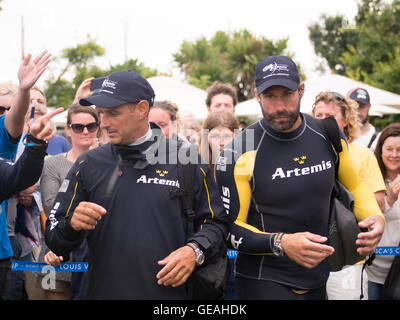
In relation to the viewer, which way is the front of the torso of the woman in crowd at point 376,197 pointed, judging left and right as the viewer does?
facing the viewer and to the left of the viewer

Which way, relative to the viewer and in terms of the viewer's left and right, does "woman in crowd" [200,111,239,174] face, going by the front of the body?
facing the viewer

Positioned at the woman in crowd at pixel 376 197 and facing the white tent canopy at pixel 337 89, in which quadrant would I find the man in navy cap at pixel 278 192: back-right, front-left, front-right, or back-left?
back-left

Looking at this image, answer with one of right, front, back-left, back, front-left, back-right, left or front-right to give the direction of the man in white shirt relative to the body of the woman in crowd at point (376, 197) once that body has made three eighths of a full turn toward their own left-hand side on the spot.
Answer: left

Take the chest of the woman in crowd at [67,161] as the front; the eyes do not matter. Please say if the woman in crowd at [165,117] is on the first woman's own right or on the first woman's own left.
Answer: on the first woman's own left

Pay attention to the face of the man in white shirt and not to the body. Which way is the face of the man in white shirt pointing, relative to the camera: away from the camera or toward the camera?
toward the camera

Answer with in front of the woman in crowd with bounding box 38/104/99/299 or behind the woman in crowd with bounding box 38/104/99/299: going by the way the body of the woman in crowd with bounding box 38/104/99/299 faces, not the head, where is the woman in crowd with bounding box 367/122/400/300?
in front

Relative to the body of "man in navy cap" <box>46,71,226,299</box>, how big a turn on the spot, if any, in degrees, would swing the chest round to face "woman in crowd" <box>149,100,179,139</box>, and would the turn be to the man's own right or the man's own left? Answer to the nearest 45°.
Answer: approximately 135° to the man's own right

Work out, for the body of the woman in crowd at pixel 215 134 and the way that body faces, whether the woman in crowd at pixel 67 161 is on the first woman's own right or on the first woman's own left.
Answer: on the first woman's own right

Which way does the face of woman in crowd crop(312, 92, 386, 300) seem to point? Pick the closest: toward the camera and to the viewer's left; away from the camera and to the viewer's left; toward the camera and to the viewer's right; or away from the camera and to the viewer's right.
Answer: toward the camera and to the viewer's left

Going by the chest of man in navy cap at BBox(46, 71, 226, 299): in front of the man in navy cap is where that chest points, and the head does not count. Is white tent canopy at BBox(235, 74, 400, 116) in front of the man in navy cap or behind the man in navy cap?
behind

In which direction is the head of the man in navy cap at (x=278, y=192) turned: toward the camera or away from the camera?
toward the camera
